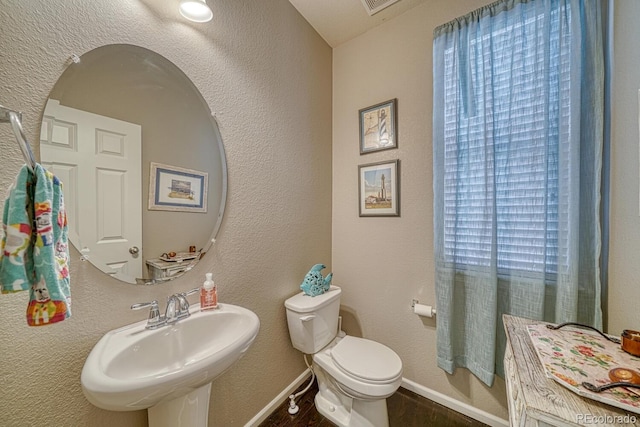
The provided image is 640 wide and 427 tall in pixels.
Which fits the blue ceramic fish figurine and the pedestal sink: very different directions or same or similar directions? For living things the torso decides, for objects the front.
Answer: very different directions

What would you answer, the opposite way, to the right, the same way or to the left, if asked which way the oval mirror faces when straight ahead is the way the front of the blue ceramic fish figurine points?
the opposite way

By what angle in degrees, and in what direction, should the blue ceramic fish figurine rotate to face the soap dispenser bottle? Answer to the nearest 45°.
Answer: approximately 45° to its left

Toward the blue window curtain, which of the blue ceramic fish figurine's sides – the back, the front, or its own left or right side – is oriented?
back

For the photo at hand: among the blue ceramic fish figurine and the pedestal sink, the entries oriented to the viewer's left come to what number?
1

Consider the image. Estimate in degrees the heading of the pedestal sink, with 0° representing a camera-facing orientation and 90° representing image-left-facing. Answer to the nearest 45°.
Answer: approximately 315°

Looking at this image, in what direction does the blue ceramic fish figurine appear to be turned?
to the viewer's left

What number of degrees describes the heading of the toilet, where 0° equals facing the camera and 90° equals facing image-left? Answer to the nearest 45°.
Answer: approximately 315°
